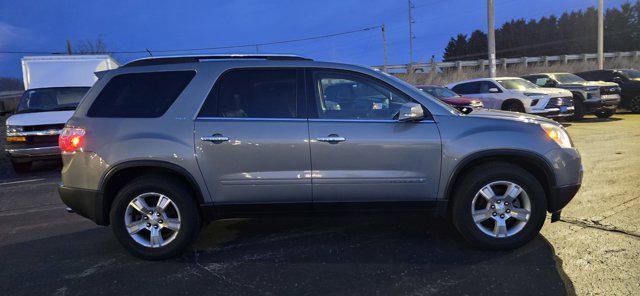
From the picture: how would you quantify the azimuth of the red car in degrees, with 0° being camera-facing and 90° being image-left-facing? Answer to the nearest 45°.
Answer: approximately 315°

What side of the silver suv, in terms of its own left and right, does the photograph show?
right

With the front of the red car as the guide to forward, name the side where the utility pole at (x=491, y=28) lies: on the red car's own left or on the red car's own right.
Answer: on the red car's own left

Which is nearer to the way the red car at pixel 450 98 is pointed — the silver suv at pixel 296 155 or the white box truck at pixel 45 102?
the silver suv

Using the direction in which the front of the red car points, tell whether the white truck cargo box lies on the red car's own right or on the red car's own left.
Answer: on the red car's own right

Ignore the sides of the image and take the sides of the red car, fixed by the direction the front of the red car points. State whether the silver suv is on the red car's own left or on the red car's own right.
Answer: on the red car's own right

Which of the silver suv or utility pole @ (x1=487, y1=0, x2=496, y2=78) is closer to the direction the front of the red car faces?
the silver suv
